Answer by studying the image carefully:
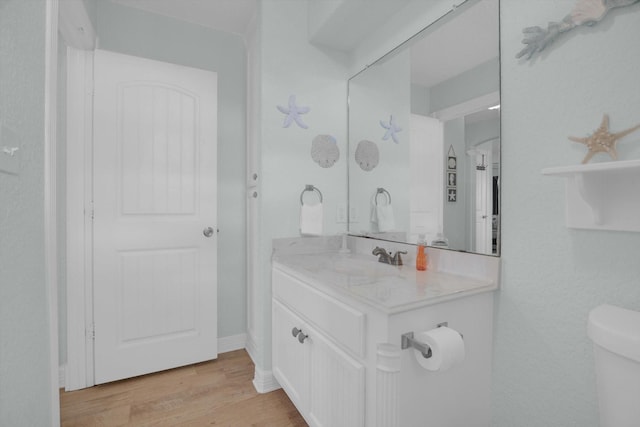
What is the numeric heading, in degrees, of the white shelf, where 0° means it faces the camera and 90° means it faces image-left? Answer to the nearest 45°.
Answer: approximately 45°

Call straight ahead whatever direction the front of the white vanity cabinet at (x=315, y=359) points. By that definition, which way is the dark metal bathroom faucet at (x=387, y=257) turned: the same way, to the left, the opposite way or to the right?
the same way

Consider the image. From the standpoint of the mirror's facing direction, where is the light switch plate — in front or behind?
in front

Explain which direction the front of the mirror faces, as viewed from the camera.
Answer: facing the viewer and to the left of the viewer

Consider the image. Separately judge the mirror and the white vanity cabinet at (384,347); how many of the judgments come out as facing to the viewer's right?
0

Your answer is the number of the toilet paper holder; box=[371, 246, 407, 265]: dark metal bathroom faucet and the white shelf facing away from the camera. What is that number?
0

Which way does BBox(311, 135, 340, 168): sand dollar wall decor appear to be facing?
toward the camera

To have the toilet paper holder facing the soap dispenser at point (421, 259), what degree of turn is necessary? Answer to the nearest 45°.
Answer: approximately 135° to its left

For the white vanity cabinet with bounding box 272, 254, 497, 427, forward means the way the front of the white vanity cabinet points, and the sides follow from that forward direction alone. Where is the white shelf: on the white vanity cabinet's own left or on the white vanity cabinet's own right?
on the white vanity cabinet's own left

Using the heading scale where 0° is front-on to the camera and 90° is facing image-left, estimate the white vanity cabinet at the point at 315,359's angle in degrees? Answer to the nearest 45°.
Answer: approximately 45°

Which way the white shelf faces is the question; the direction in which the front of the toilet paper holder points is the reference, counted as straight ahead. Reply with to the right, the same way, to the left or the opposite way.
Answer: to the right

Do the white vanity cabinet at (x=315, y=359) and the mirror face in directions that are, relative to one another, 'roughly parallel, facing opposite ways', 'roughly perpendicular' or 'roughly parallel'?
roughly parallel

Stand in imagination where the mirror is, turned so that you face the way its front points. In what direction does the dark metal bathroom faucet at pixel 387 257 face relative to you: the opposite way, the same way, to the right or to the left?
the same way

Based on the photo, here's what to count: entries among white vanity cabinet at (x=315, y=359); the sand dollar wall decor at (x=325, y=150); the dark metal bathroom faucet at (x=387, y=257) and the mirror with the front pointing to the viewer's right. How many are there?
0

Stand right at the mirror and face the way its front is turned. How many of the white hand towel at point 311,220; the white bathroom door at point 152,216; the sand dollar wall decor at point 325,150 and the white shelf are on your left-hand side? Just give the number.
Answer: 1
